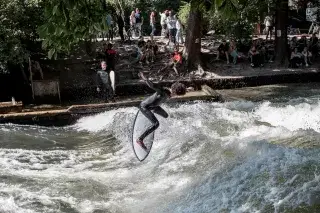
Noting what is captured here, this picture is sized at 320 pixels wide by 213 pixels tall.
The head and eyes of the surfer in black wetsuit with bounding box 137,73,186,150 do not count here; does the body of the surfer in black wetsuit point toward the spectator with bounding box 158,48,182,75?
no

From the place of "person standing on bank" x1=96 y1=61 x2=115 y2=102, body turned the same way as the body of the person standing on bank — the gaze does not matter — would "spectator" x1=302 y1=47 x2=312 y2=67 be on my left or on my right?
on my left

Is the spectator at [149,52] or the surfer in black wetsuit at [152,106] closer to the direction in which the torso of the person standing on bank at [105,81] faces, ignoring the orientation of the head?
the surfer in black wetsuit

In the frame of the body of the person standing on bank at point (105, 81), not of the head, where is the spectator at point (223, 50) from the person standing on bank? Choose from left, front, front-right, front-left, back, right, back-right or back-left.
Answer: left

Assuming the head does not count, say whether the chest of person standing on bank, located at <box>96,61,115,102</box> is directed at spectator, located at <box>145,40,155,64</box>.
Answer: no

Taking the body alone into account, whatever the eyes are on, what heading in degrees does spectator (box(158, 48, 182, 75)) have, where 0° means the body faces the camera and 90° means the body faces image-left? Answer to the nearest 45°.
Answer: approximately 45°

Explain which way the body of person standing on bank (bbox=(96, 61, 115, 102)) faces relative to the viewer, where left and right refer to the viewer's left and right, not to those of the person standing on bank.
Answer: facing the viewer and to the right of the viewer

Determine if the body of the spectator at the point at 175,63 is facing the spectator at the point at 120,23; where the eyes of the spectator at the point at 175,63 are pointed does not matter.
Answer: no

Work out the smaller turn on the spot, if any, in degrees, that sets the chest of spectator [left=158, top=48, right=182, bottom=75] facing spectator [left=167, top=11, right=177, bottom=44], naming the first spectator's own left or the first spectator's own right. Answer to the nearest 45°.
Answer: approximately 135° to the first spectator's own right

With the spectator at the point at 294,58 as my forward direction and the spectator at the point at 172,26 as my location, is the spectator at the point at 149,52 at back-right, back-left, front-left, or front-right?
back-right
